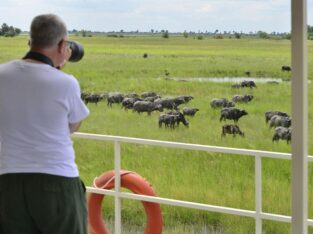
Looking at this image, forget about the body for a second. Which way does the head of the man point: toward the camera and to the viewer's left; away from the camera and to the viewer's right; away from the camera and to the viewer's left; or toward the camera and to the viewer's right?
away from the camera and to the viewer's right

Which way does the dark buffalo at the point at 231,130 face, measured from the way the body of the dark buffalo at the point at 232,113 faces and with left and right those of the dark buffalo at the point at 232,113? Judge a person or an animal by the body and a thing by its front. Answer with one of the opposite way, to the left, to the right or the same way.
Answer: the same way

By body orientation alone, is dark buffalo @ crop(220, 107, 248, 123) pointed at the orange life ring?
no

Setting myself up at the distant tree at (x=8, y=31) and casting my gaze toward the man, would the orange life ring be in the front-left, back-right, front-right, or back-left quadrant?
front-left

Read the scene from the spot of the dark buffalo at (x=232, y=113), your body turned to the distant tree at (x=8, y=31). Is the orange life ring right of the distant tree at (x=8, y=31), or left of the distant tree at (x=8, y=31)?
left

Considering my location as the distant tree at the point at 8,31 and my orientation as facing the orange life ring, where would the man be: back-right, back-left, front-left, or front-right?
front-right

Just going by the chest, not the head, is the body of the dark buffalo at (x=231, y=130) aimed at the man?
no
